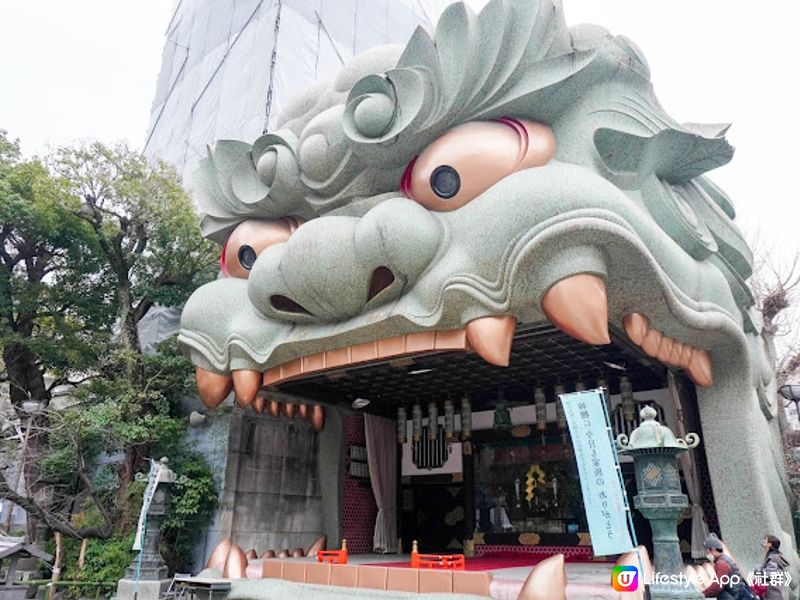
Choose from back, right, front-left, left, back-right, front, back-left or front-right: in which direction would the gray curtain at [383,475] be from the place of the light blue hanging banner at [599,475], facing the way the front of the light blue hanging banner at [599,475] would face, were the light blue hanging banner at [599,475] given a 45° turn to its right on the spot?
right

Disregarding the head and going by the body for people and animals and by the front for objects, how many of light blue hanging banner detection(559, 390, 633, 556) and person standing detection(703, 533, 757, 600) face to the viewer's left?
1

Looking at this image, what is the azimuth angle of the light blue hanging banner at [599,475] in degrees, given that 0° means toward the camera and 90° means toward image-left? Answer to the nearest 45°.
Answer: approximately 0°

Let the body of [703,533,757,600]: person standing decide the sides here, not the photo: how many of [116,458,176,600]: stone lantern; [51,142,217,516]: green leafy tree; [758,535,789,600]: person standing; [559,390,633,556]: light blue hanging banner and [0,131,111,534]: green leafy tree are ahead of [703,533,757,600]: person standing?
4

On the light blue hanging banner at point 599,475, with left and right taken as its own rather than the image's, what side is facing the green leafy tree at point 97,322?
right

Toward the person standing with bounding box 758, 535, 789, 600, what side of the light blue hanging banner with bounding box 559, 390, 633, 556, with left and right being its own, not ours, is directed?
left

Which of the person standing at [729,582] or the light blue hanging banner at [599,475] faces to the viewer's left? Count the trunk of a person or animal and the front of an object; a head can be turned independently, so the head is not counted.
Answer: the person standing

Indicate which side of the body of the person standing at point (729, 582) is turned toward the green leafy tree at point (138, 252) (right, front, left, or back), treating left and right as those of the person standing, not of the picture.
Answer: front

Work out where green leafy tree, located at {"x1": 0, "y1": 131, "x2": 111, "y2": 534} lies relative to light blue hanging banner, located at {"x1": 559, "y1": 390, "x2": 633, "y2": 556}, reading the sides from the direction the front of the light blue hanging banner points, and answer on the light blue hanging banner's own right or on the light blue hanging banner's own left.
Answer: on the light blue hanging banner's own right

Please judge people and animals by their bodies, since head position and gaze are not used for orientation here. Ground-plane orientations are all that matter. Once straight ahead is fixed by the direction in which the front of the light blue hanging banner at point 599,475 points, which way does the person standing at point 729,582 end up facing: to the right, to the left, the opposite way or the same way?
to the right

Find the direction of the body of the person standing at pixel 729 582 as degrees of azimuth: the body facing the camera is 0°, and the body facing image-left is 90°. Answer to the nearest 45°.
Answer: approximately 90°

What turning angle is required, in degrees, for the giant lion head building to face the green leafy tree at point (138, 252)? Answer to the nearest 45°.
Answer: approximately 90° to its right

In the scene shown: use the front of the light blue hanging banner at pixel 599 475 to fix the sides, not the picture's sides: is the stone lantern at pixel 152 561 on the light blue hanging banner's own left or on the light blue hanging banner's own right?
on the light blue hanging banner's own right

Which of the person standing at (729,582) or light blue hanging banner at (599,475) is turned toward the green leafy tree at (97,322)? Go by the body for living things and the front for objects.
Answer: the person standing

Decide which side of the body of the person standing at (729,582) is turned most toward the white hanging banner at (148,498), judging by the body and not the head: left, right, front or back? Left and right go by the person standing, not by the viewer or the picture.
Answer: front
